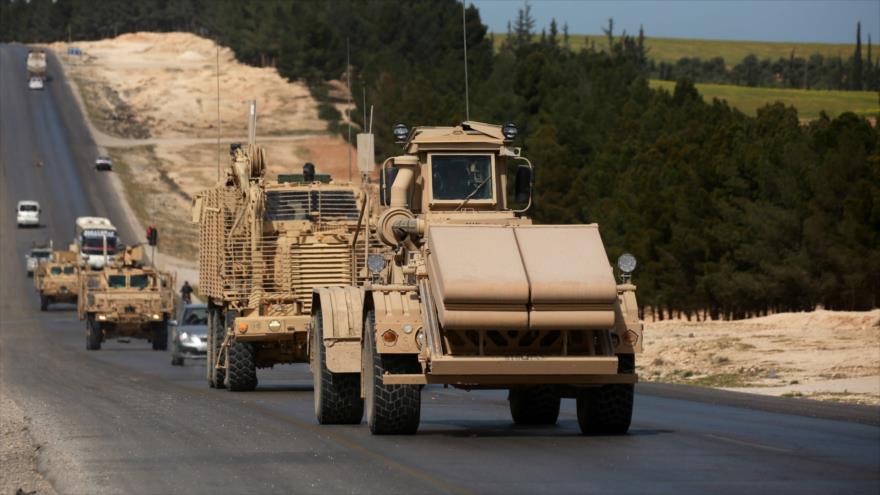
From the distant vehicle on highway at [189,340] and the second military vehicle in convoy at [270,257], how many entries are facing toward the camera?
2

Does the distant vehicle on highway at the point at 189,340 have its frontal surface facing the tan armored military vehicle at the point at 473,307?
yes

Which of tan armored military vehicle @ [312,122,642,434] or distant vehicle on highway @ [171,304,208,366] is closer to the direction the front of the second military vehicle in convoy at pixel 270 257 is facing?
the tan armored military vehicle

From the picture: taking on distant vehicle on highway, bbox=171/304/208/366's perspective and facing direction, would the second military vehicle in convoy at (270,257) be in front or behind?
in front

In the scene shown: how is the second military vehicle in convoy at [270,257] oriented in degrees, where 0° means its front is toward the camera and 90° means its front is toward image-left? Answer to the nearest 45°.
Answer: approximately 0°

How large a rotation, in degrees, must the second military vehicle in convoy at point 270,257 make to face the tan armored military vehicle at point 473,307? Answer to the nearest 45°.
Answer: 0° — it already faces it

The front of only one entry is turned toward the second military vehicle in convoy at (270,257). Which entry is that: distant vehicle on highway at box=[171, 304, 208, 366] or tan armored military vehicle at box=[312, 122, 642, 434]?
the distant vehicle on highway

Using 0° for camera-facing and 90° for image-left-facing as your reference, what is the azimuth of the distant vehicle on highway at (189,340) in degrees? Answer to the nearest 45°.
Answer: approximately 0°
